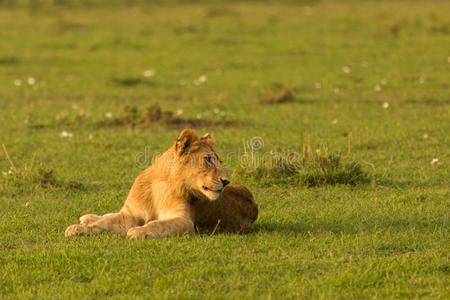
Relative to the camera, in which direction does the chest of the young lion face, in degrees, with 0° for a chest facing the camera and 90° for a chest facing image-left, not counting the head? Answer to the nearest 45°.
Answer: approximately 45°

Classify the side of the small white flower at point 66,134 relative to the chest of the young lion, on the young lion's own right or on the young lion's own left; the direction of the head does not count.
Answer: on the young lion's own right

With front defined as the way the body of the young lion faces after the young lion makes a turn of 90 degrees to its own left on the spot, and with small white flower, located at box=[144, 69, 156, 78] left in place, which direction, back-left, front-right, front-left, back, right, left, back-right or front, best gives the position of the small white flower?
back-left

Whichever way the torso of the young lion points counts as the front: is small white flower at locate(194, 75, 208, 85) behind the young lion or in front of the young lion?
behind

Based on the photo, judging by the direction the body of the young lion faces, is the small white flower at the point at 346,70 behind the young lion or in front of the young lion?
behind
